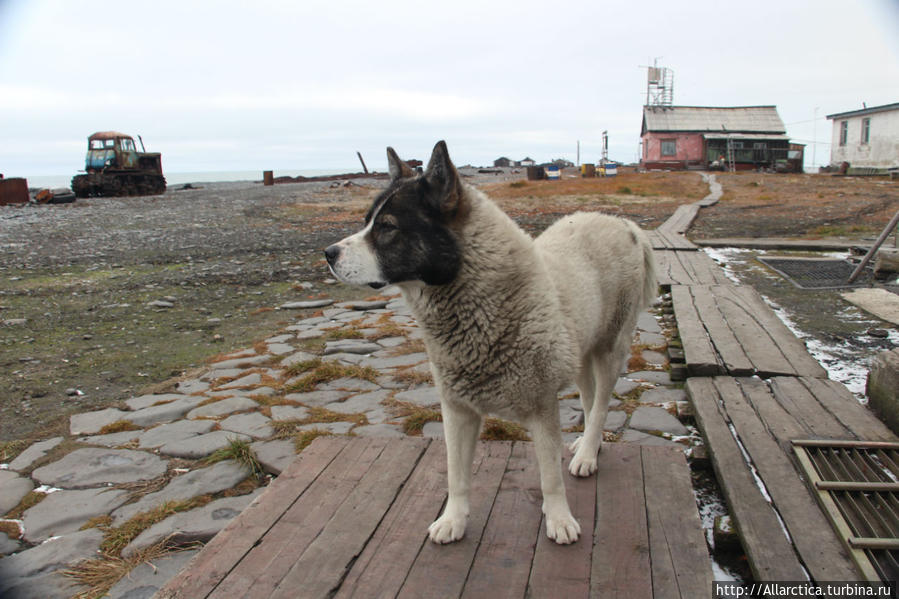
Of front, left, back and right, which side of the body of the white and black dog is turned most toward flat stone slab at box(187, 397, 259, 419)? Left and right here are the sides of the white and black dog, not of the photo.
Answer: right

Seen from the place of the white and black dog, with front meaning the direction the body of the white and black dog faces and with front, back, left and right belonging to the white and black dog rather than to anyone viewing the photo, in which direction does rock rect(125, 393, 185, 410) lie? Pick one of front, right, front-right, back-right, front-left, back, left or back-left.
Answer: right

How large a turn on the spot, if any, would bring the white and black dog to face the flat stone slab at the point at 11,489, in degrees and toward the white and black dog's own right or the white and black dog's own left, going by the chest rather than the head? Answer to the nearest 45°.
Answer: approximately 45° to the white and black dog's own right

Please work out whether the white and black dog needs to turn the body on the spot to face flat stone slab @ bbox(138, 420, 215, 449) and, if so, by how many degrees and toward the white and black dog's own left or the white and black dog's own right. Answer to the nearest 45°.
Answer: approximately 90° to the white and black dog's own right

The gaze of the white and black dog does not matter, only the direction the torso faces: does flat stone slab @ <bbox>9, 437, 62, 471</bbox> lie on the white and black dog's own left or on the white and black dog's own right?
on the white and black dog's own right

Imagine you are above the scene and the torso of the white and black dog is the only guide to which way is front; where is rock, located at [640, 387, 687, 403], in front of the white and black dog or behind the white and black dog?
behind

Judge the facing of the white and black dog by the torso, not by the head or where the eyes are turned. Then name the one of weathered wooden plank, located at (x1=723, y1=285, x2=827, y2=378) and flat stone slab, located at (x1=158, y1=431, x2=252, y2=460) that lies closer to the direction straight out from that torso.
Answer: the flat stone slab

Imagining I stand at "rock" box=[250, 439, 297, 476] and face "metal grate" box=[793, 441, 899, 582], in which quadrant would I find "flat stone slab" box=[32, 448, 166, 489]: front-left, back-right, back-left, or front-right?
back-right

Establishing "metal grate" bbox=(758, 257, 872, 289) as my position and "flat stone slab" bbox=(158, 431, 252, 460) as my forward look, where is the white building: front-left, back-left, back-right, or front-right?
back-right

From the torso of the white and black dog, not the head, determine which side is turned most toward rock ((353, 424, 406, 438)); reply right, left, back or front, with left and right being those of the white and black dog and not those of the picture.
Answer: right

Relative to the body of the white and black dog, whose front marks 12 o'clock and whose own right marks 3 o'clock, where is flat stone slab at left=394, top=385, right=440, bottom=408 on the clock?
The flat stone slab is roughly at 4 o'clock from the white and black dog.

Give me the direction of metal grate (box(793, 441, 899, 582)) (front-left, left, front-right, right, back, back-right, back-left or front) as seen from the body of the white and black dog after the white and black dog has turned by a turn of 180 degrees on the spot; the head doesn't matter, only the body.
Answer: front-right

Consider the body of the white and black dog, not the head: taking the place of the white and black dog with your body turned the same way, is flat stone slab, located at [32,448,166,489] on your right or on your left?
on your right

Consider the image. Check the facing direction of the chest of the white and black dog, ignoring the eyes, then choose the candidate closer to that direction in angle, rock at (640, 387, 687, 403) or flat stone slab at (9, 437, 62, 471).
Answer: the flat stone slab

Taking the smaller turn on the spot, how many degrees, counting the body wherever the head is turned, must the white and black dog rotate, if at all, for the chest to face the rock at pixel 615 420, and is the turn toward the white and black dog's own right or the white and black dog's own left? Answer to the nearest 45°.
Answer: approximately 180°

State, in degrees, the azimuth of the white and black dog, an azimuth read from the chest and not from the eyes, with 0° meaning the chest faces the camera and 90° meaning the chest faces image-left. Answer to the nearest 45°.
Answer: approximately 45°
